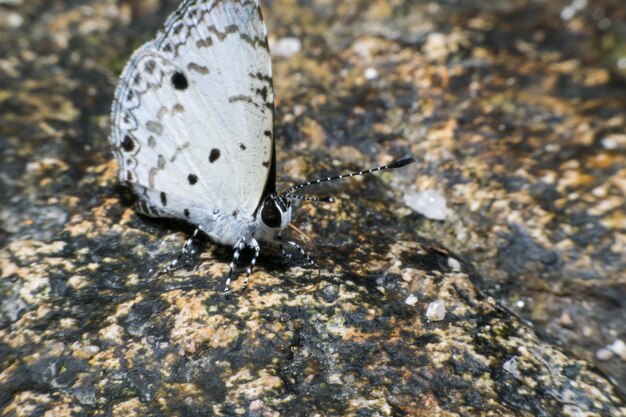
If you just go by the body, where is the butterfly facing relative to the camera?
to the viewer's right

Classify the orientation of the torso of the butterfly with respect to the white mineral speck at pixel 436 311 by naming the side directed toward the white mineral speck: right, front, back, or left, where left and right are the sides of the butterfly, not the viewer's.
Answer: front

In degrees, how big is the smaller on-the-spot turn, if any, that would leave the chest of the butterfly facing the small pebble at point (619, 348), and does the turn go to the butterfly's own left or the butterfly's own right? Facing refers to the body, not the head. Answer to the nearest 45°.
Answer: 0° — it already faces it

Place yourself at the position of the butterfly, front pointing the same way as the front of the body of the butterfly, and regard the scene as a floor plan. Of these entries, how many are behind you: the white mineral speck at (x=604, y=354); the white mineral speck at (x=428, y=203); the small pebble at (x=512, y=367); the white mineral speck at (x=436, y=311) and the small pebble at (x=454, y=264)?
0

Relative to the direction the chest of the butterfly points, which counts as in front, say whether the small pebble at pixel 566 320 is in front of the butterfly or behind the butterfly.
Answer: in front

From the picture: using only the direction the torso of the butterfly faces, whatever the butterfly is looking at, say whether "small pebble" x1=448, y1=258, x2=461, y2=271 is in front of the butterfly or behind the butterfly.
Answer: in front

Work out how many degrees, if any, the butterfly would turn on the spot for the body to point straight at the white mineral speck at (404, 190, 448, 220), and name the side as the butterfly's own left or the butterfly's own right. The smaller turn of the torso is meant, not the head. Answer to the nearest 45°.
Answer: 0° — it already faces it

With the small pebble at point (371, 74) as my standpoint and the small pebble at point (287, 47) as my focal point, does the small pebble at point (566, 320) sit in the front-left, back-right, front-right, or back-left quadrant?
back-left

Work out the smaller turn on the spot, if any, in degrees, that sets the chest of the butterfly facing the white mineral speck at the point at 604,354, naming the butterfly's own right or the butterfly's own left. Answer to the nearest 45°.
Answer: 0° — it already faces it

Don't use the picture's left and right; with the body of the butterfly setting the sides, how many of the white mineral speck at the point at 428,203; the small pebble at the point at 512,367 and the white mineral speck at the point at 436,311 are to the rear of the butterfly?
0

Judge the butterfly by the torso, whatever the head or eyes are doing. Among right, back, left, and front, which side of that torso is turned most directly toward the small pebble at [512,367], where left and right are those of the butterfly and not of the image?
front

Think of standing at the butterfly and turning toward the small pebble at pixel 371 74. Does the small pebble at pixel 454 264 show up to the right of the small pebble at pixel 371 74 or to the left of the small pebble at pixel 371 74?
right
